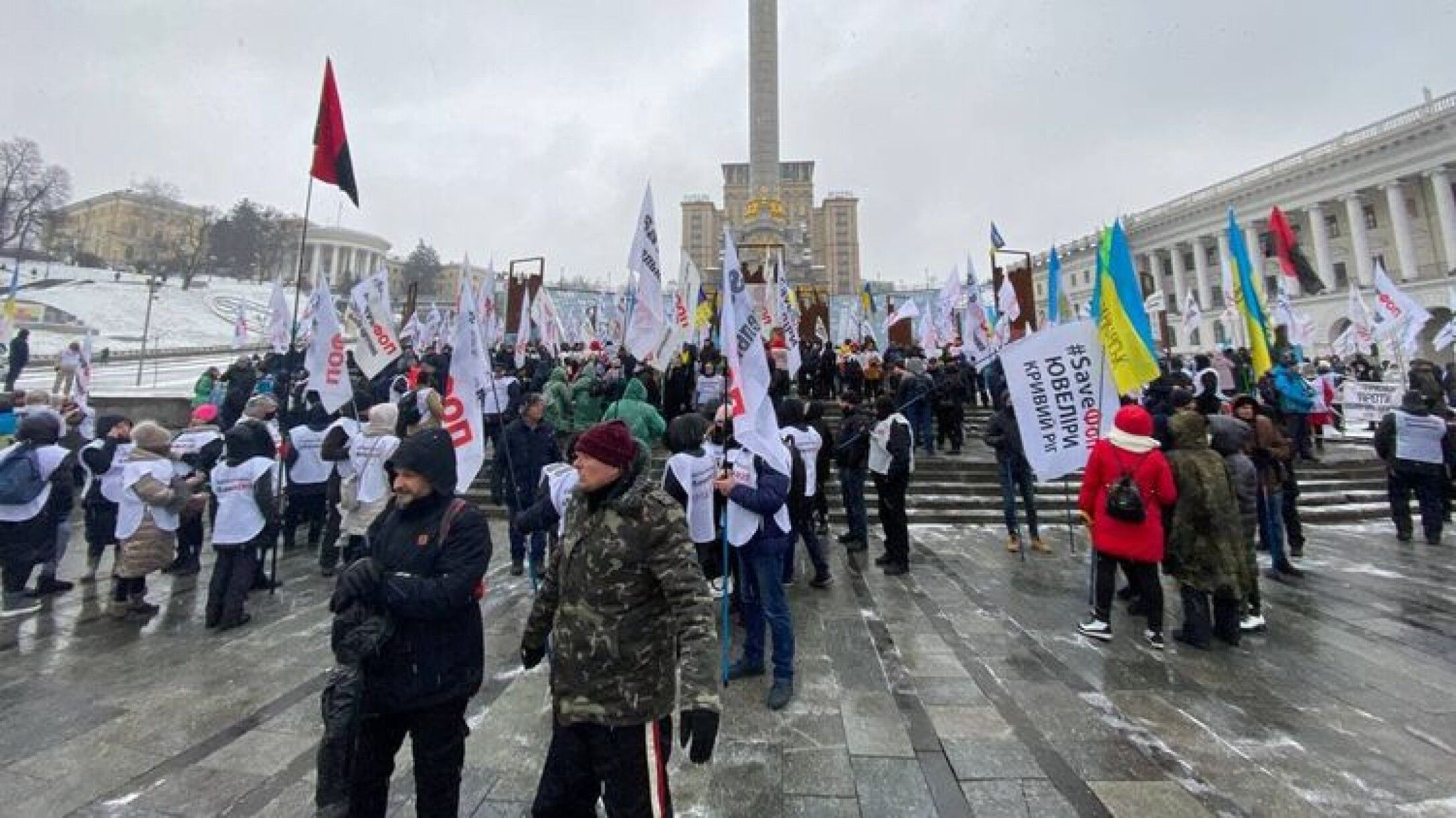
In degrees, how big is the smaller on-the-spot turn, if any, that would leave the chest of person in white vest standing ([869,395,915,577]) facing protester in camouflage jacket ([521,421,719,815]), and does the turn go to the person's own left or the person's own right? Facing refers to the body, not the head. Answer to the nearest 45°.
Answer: approximately 90° to the person's own left

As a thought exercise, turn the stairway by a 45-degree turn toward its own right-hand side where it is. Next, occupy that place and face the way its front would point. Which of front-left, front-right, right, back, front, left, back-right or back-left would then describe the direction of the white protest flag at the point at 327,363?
front

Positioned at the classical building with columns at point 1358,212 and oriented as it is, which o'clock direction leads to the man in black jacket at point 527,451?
The man in black jacket is roughly at 11 o'clock from the classical building with columns.

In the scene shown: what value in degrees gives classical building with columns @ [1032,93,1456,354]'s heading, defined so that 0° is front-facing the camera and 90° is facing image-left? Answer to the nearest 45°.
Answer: approximately 45°

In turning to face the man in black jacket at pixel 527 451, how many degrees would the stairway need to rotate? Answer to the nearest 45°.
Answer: approximately 45° to its right

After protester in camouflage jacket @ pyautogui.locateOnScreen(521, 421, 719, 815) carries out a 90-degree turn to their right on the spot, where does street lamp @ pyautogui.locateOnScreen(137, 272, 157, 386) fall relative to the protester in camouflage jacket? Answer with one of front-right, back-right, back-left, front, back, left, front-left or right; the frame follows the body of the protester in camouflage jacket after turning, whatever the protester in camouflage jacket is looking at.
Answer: front

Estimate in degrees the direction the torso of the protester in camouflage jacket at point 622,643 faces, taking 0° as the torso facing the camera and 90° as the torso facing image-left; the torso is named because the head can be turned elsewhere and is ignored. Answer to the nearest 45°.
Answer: approximately 45°

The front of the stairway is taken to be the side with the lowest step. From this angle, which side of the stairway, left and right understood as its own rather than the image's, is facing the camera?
front

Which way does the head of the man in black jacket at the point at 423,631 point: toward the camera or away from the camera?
toward the camera

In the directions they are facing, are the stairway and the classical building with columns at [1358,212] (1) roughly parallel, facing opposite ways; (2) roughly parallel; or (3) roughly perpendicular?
roughly perpendicular

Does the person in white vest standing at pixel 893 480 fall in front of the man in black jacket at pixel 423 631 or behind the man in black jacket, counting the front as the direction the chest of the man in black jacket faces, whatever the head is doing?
behind
